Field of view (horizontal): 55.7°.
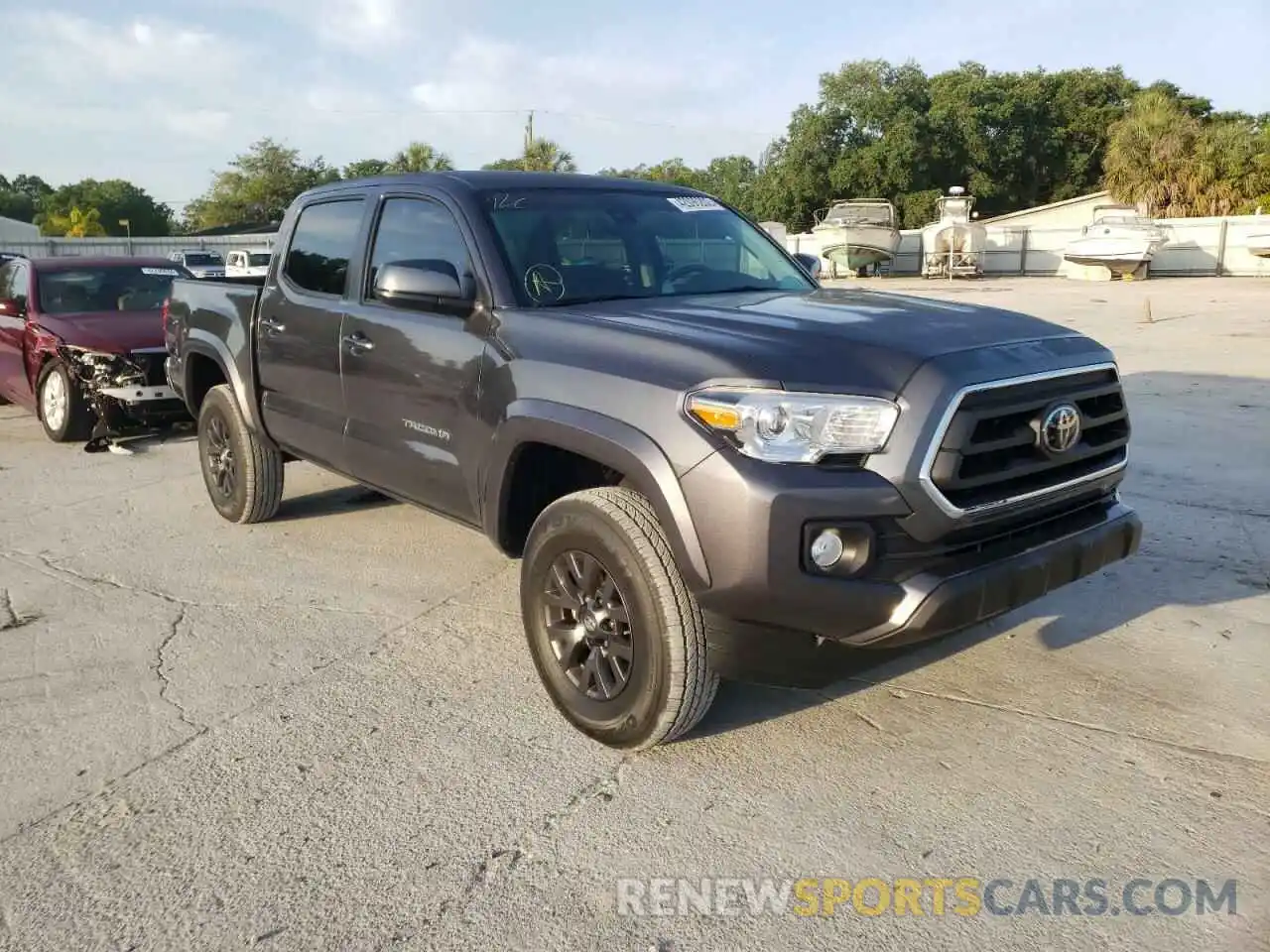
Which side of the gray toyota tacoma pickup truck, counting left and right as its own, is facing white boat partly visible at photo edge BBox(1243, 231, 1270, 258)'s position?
left

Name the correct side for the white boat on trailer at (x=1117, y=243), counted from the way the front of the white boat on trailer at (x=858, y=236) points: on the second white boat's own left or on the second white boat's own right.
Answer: on the second white boat's own left

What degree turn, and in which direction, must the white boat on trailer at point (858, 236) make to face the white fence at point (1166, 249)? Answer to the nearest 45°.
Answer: approximately 90° to its left

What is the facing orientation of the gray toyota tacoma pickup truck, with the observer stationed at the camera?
facing the viewer and to the right of the viewer

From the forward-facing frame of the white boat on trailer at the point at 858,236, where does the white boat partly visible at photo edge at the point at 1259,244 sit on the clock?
the white boat partly visible at photo edge at the point at 1259,244 is roughly at 9 o'clock from the white boat on trailer at the point at 858,236.

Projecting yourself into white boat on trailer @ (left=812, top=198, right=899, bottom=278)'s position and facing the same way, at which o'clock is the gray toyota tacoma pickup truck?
The gray toyota tacoma pickup truck is roughly at 12 o'clock from the white boat on trailer.

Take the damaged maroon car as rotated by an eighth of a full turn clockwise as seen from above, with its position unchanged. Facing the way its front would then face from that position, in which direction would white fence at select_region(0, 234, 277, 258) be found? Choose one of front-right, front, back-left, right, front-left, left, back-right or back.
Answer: back

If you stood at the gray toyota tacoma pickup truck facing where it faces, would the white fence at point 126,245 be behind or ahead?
behind

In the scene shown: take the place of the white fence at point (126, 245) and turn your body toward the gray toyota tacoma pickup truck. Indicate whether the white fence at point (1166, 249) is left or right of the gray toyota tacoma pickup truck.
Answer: left

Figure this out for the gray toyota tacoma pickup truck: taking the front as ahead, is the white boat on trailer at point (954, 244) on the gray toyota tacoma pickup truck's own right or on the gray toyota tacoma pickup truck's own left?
on the gray toyota tacoma pickup truck's own left
